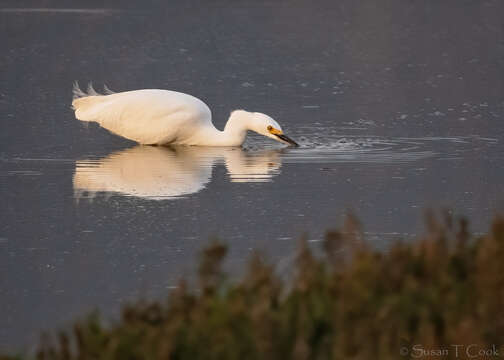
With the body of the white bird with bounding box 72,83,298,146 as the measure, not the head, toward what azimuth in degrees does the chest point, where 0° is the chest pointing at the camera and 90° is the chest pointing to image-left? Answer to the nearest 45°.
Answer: approximately 270°
